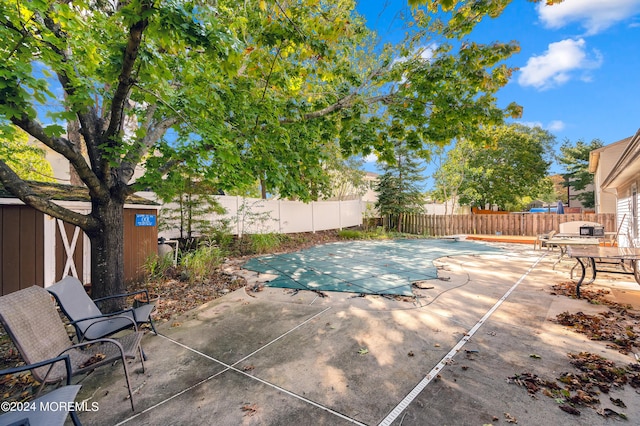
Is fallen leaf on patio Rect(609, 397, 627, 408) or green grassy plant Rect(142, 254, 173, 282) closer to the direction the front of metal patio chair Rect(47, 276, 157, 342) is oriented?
the fallen leaf on patio

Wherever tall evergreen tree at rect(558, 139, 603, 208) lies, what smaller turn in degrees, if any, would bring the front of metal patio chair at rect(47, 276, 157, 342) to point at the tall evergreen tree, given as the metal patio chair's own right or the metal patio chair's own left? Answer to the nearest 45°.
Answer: approximately 45° to the metal patio chair's own left

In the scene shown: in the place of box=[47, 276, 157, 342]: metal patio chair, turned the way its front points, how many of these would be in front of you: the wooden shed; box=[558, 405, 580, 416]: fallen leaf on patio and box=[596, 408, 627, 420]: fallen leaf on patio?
2

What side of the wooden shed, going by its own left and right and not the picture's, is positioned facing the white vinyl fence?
left

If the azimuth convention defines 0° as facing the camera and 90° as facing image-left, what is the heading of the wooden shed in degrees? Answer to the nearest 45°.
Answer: approximately 315°

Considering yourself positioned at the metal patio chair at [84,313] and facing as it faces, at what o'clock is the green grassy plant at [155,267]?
The green grassy plant is roughly at 8 o'clock from the metal patio chair.

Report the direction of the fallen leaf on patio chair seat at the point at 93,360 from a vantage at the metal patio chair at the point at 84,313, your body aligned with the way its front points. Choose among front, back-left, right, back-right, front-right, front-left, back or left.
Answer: front-right

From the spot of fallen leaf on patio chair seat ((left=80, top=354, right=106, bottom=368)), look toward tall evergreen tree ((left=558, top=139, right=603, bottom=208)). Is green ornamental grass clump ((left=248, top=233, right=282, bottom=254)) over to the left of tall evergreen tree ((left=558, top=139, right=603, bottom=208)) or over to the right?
left

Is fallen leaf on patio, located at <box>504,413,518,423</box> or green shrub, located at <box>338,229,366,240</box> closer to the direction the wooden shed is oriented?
the fallen leaf on patio

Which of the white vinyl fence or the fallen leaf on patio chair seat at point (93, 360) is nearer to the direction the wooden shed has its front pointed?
the fallen leaf on patio chair seat

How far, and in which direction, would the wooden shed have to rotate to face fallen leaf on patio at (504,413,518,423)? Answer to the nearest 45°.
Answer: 0° — it already faces it
